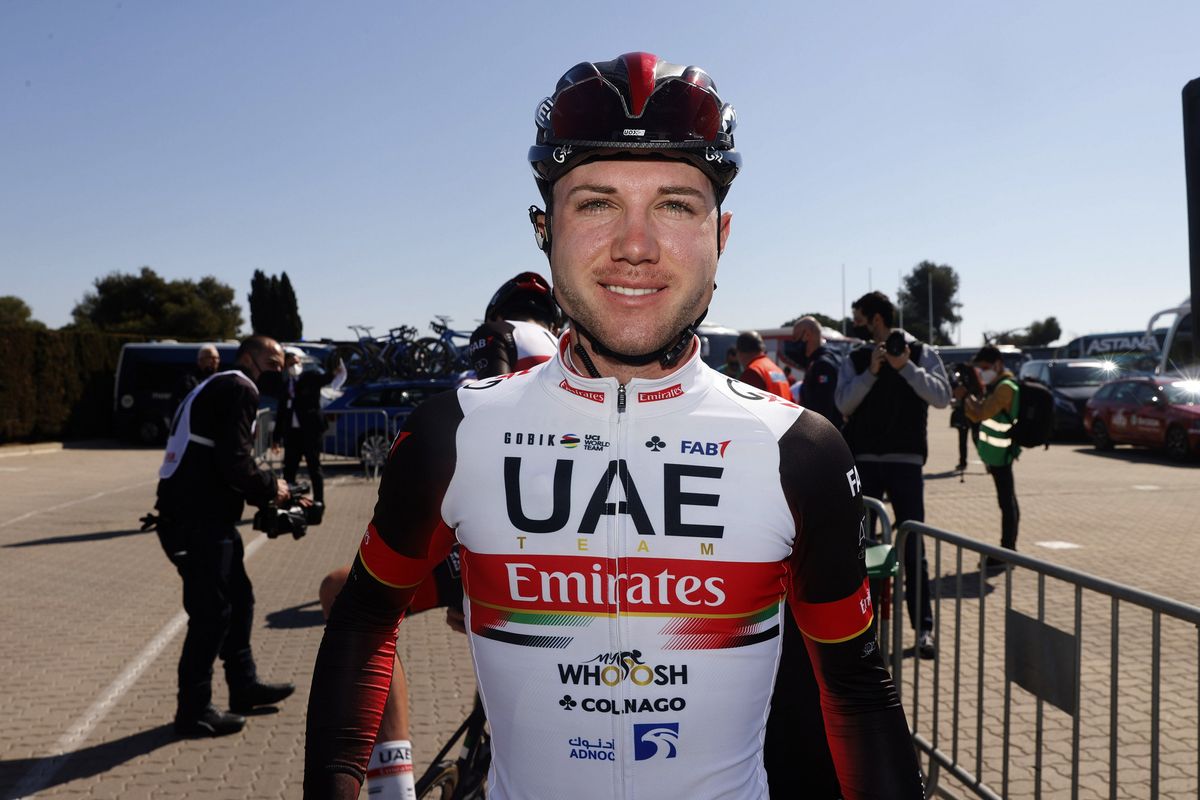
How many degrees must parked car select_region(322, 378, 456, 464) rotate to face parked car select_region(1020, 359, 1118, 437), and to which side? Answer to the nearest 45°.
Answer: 0° — it already faces it

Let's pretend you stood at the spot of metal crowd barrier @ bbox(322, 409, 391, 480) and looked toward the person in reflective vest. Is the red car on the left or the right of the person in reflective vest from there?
left

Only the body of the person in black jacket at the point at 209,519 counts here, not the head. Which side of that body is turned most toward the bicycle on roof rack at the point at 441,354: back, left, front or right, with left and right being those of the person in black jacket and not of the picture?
left

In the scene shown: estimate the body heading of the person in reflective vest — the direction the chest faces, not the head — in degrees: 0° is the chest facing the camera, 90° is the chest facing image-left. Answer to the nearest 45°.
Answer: approximately 90°

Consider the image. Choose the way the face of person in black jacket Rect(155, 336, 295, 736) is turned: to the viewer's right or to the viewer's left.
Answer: to the viewer's right

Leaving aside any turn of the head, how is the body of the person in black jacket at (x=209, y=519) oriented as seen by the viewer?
to the viewer's right

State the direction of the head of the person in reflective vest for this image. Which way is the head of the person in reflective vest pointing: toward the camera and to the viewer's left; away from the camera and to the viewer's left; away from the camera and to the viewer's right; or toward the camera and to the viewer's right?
toward the camera and to the viewer's left

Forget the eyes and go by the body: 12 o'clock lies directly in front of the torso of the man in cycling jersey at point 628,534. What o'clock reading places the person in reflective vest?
The person in reflective vest is roughly at 7 o'clock from the man in cycling jersey.

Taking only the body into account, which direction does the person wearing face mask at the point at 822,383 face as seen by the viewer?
to the viewer's left

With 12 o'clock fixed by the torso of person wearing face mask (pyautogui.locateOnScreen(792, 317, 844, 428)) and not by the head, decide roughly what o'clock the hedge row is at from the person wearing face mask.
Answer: The hedge row is roughly at 1 o'clock from the person wearing face mask.

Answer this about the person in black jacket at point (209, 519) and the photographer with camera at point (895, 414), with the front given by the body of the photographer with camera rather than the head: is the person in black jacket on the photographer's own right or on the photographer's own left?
on the photographer's own right
